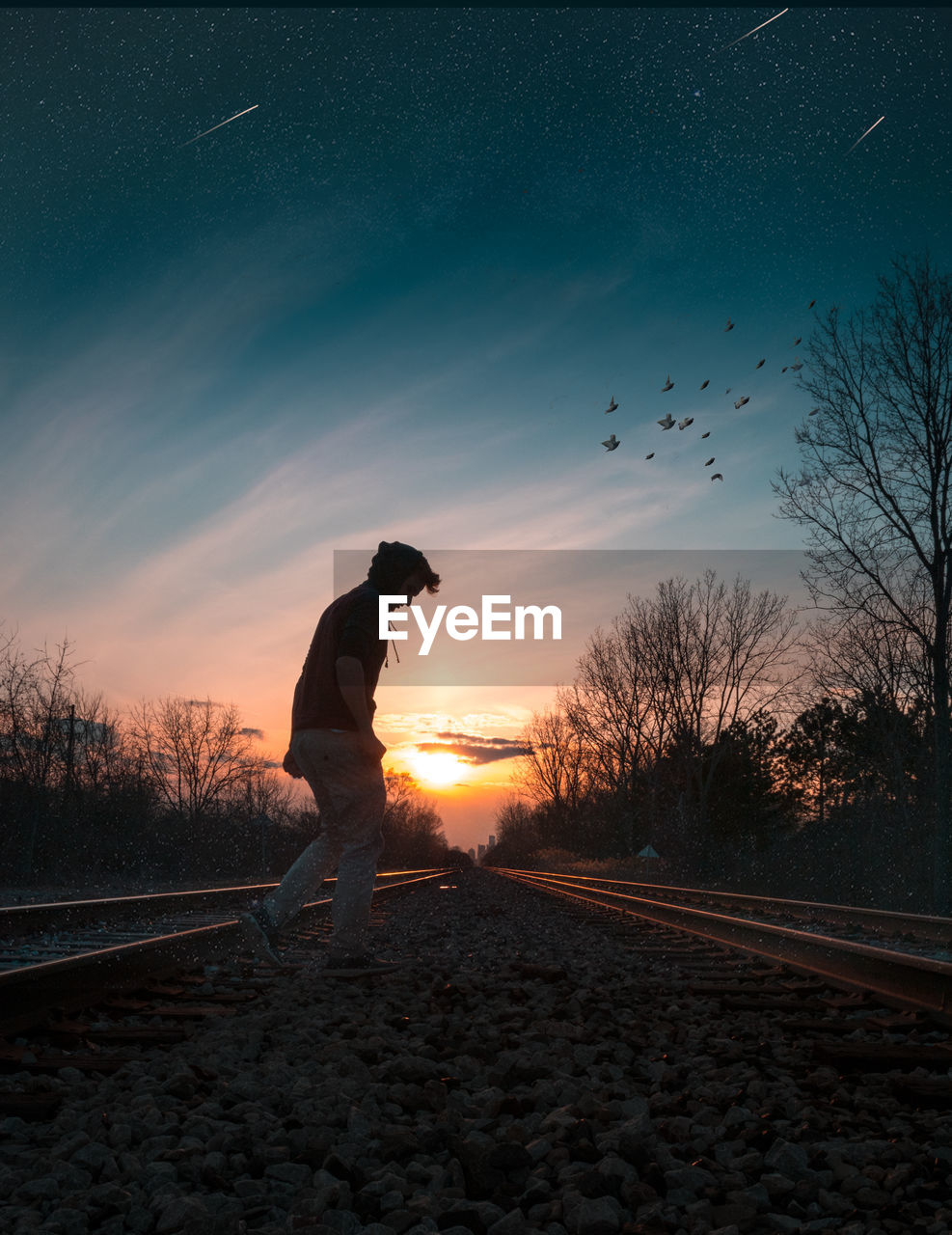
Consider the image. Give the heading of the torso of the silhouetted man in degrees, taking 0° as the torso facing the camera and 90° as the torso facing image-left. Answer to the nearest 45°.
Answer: approximately 270°
